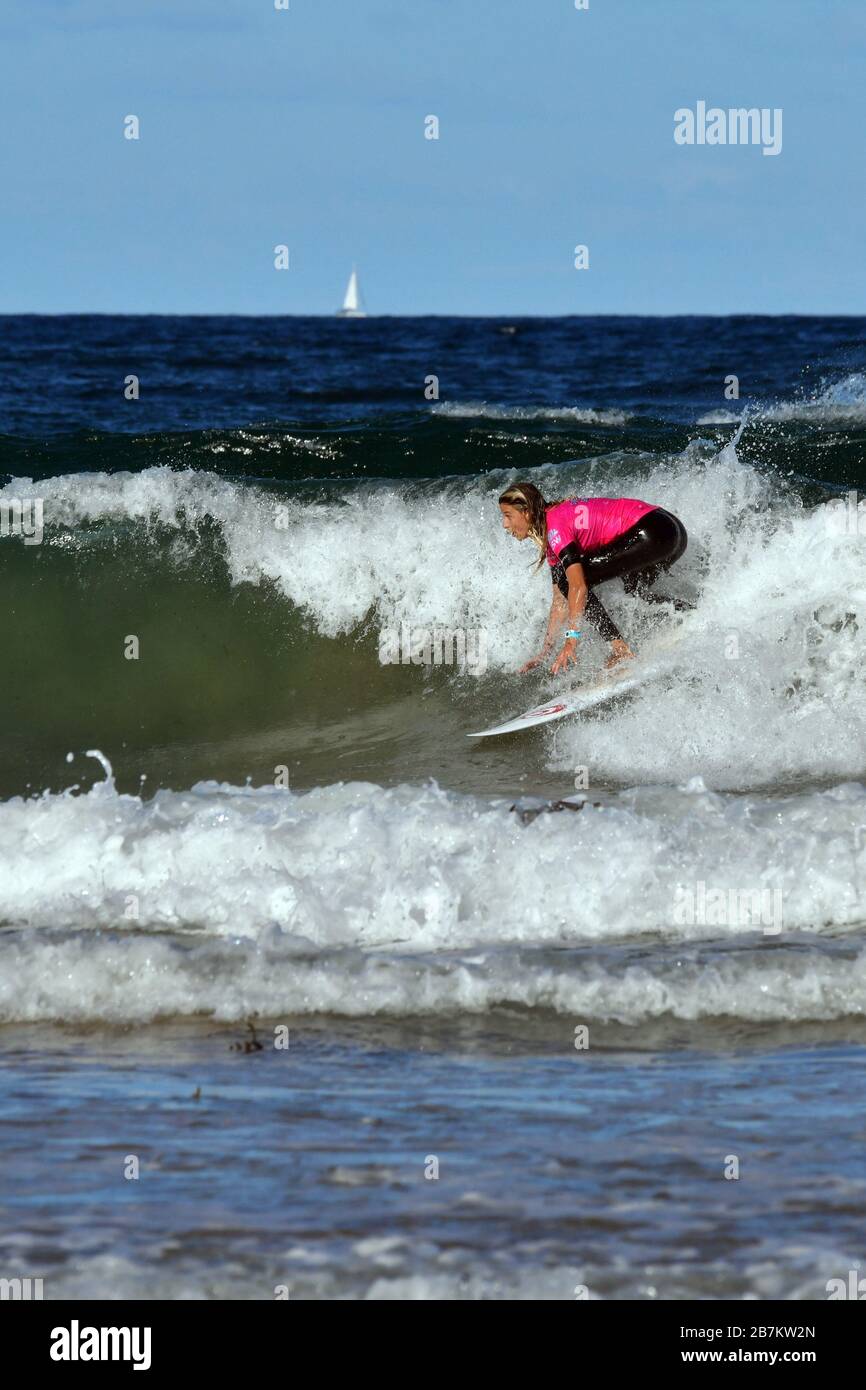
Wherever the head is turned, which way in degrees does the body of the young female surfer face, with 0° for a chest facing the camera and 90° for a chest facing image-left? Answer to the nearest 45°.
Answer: approximately 90°

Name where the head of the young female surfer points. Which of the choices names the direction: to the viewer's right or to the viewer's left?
to the viewer's left

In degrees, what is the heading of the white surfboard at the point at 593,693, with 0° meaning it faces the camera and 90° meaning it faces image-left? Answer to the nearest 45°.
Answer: approximately 90°
